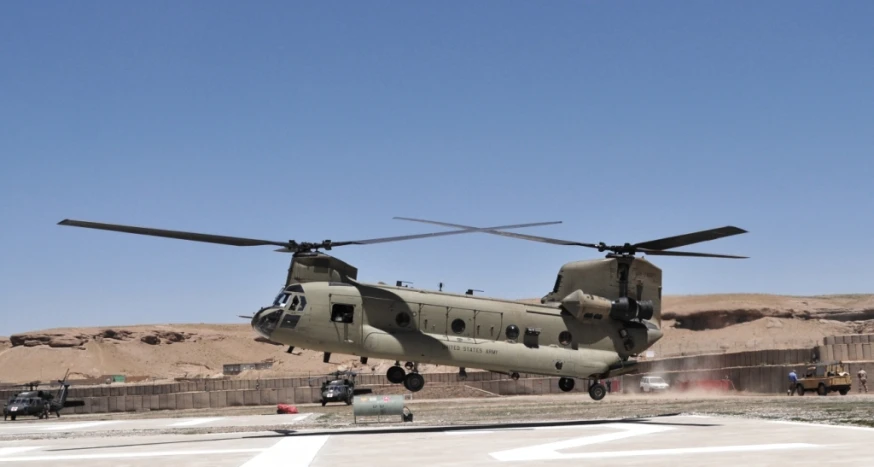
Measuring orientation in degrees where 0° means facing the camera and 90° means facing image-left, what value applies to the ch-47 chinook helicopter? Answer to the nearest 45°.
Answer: approximately 90°

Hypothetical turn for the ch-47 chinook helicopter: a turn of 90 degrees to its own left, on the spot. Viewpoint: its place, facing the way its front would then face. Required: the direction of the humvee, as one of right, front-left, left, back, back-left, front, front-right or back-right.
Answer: back-left
